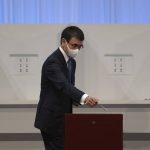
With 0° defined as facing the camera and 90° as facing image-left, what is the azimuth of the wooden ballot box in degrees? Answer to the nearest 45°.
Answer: approximately 0°
